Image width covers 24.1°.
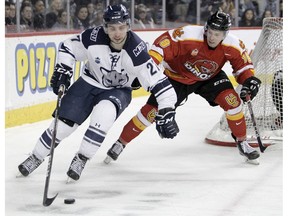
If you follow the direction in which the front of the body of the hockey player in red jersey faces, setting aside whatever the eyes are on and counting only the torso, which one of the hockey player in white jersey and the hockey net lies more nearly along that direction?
the hockey player in white jersey

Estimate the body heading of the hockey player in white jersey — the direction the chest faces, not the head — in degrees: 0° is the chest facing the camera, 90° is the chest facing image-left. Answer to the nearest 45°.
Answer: approximately 0°

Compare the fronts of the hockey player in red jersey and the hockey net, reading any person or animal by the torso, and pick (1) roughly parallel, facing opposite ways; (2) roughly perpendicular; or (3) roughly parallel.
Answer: roughly perpendicular
